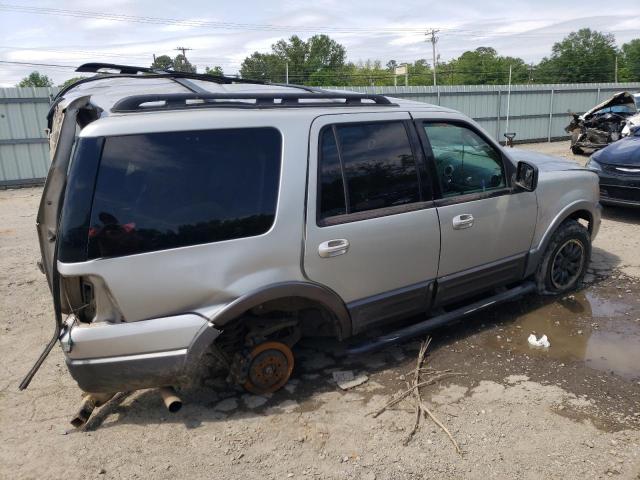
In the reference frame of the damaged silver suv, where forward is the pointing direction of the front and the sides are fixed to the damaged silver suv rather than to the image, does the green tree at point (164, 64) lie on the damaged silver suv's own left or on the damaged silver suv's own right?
on the damaged silver suv's own left

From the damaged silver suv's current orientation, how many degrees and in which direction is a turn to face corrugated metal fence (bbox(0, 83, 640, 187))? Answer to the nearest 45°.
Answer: approximately 45° to its left

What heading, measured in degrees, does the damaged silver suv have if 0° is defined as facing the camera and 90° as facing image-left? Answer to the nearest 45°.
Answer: approximately 225°
